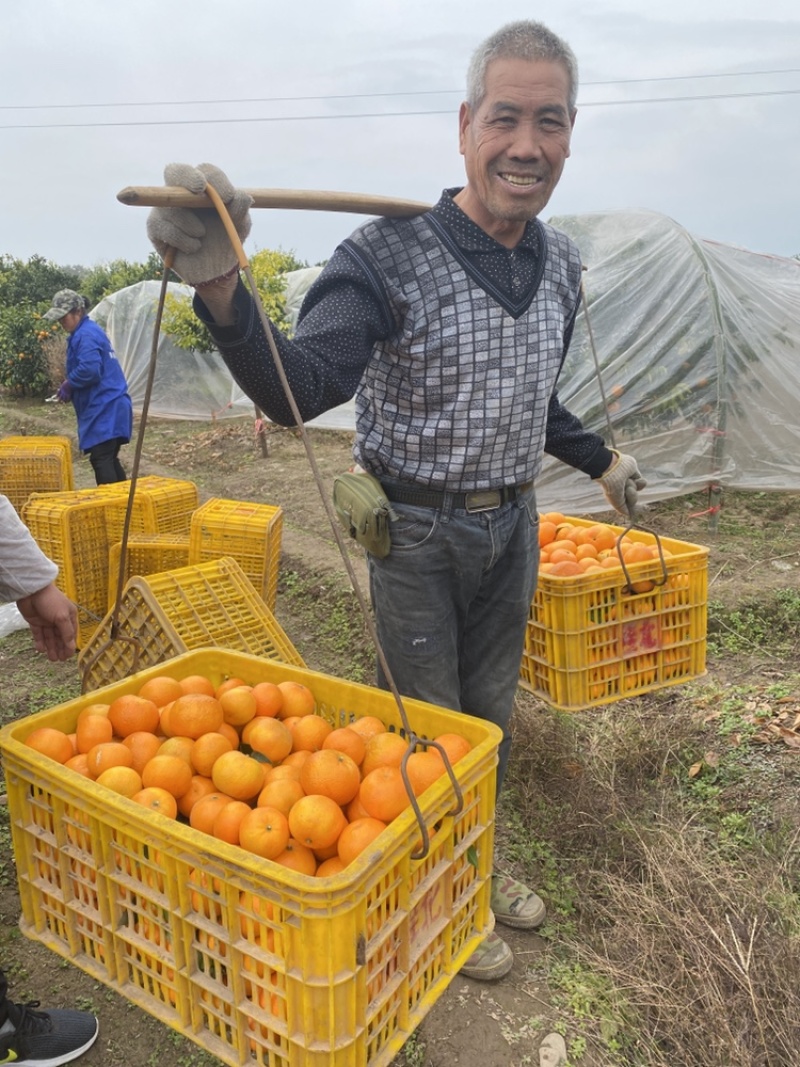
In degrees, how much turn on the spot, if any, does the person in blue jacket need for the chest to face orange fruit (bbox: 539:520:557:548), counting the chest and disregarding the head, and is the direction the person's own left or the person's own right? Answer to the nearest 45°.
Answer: approximately 90° to the person's own left

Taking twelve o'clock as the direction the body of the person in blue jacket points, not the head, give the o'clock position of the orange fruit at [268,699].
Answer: The orange fruit is roughly at 9 o'clock from the person in blue jacket.

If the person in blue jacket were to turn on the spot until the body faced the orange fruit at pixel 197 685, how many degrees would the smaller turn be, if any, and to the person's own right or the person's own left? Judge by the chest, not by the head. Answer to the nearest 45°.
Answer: approximately 90° to the person's own left

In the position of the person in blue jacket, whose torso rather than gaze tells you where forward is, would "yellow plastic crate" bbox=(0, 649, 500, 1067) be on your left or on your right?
on your left

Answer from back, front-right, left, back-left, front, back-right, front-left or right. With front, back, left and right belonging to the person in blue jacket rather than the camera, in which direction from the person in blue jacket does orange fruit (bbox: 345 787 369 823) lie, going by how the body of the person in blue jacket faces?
left

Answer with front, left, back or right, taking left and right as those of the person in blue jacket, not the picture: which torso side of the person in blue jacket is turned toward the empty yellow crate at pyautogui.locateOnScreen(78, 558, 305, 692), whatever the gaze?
left

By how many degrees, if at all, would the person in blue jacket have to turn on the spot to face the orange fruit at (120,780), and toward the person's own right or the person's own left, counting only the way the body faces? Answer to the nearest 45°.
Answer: approximately 90° to the person's own left

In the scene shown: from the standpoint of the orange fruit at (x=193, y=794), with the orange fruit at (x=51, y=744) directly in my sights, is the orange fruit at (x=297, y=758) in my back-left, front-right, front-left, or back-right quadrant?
back-right

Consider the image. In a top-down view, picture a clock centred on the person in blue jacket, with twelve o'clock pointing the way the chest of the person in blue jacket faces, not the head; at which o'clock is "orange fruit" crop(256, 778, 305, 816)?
The orange fruit is roughly at 9 o'clock from the person in blue jacket.

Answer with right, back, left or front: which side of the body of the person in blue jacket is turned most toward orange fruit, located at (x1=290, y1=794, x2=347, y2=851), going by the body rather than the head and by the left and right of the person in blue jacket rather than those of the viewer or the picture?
left

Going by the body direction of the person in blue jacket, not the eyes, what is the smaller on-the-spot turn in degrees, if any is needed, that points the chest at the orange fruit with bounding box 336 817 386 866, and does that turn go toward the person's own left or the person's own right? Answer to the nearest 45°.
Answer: approximately 90° to the person's own left

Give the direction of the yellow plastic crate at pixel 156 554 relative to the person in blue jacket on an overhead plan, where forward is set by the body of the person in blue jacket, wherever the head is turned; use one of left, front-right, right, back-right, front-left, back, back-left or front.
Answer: left

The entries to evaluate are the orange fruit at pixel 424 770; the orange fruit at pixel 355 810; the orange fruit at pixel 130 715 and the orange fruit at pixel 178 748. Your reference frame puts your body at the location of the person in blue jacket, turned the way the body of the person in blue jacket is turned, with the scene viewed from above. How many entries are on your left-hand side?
4

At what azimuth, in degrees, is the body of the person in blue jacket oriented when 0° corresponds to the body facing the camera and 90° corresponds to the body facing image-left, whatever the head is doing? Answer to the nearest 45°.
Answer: approximately 90°
